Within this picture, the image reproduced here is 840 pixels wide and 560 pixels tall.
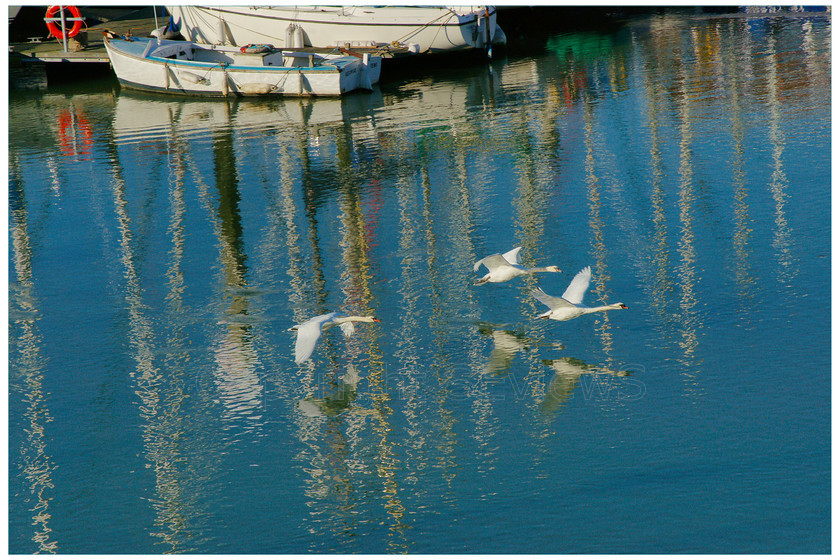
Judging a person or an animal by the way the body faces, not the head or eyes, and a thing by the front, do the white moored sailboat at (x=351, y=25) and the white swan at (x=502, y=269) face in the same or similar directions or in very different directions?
very different directions

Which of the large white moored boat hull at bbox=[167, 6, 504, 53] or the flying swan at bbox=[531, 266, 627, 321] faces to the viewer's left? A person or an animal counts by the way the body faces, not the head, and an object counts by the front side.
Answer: the large white moored boat hull

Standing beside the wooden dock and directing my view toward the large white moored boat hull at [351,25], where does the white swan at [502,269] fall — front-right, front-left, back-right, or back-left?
front-right

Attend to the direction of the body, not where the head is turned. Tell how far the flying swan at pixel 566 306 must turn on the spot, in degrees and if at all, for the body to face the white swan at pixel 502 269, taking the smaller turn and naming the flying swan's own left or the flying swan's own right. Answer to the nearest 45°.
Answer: approximately 135° to the flying swan's own left

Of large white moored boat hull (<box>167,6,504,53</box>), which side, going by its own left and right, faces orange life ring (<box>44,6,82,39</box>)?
front

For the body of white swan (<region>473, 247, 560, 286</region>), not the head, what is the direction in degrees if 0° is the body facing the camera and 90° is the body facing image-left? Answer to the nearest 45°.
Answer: approximately 270°

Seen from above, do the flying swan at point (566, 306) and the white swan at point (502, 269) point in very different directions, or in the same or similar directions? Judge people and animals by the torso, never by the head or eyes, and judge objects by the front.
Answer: same or similar directions

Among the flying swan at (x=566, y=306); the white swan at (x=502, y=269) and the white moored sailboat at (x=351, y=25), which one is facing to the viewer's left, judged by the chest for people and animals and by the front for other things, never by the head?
the white moored sailboat

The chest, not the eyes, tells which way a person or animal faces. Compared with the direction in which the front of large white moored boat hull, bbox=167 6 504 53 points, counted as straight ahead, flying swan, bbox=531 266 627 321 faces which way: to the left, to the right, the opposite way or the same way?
the opposite way

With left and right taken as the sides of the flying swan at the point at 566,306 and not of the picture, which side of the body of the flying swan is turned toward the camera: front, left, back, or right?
right

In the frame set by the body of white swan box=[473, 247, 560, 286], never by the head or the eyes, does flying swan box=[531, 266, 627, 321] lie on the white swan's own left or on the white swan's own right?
on the white swan's own right

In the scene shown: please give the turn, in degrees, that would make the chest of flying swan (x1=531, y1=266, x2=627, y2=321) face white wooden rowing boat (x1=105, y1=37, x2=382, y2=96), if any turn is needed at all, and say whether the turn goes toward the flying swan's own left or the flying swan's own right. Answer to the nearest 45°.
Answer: approximately 135° to the flying swan's own left

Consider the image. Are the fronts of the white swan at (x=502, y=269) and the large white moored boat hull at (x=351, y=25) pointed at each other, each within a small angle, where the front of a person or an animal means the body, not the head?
no

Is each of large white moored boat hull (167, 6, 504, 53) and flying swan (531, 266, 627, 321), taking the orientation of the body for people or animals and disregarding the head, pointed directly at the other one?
no

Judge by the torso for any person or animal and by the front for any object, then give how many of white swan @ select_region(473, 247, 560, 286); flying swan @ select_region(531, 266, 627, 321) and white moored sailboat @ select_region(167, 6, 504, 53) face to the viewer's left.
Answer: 1

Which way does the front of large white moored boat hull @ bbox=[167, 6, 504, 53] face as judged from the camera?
facing to the left of the viewer
